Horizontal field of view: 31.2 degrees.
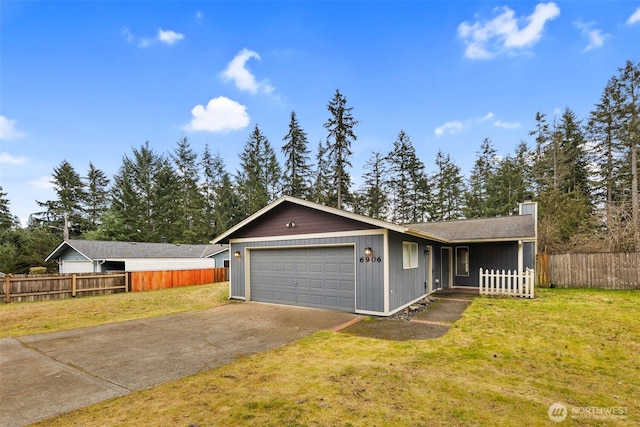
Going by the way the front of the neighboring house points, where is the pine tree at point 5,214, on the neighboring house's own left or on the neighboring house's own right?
on the neighboring house's own right

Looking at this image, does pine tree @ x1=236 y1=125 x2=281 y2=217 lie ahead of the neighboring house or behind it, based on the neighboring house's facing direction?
behind

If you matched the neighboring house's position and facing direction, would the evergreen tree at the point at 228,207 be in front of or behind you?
behind
